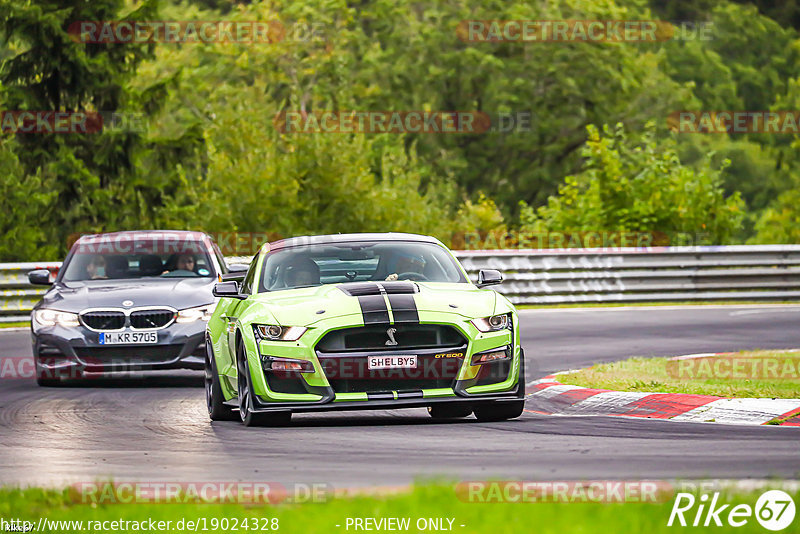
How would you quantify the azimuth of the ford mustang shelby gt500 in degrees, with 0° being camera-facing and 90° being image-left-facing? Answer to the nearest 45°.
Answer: approximately 0°

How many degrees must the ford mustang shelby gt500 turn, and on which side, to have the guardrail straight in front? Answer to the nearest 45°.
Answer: approximately 180°
